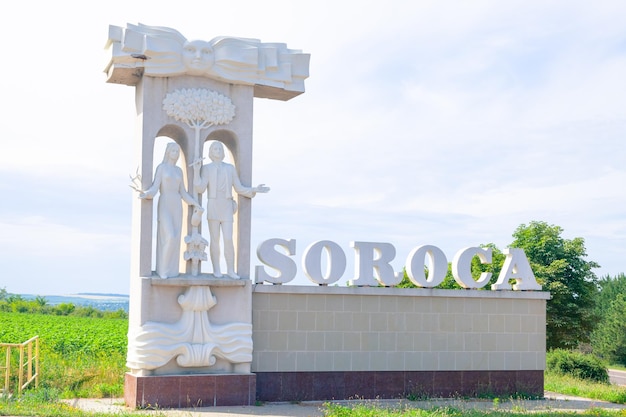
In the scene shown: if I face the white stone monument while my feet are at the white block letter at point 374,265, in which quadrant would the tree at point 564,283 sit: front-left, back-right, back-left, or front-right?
back-right

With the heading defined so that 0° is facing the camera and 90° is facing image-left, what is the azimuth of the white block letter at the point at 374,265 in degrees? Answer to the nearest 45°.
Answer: approximately 0°

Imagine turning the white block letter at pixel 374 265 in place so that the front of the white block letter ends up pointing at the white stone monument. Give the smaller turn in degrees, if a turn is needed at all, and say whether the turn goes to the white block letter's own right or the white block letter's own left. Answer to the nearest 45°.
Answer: approximately 45° to the white block letter's own right

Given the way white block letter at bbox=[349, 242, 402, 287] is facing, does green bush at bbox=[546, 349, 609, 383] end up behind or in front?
behind
